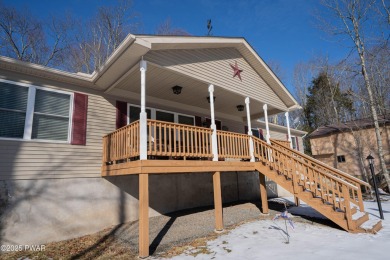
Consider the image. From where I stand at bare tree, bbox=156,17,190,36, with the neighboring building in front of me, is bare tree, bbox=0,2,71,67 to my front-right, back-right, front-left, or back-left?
back-right

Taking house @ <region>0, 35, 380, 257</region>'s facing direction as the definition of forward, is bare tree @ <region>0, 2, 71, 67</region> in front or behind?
behind

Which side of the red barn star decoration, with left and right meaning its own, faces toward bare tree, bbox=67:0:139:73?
back

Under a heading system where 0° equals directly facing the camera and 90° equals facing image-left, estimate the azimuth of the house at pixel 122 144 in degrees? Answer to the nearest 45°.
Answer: approximately 315°

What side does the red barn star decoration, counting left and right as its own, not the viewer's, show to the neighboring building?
left

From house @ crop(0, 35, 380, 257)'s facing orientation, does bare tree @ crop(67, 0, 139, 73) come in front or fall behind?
behind

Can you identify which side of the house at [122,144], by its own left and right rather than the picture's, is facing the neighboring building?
left

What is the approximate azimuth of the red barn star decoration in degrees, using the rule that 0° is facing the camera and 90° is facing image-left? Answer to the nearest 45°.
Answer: approximately 315°

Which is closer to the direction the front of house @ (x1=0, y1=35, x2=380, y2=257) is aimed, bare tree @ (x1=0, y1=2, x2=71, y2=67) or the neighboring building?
the neighboring building

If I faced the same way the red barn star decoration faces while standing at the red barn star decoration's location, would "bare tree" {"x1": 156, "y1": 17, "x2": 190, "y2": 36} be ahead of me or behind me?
behind
